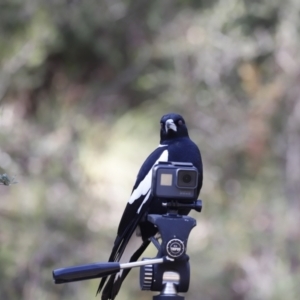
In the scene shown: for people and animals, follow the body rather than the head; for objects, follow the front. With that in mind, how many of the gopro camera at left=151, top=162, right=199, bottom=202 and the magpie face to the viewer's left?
0

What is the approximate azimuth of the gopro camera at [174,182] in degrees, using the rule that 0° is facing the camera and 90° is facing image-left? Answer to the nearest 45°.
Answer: approximately 0°

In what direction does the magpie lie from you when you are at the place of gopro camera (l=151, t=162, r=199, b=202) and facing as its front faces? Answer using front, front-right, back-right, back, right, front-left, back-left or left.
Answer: back
